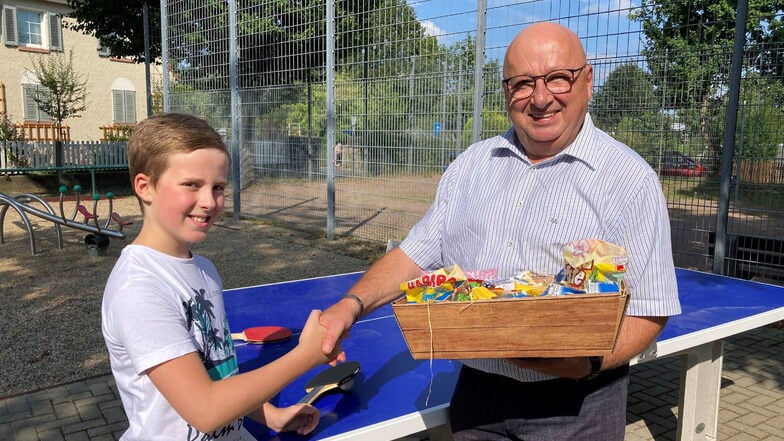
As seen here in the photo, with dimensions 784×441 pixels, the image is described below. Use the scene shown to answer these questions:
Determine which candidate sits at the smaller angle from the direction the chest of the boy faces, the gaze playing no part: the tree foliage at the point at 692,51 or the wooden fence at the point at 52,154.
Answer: the tree foliage

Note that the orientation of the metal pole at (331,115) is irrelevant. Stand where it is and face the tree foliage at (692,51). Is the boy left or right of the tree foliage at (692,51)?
right

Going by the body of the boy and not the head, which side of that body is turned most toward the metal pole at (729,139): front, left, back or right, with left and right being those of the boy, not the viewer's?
left

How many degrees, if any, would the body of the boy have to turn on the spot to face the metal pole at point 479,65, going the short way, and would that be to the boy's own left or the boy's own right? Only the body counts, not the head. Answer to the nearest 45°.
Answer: approximately 90° to the boy's own left

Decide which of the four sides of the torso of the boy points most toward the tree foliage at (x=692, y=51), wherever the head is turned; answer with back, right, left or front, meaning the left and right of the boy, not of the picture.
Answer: left

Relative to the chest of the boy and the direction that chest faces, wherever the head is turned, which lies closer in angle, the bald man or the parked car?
the bald man

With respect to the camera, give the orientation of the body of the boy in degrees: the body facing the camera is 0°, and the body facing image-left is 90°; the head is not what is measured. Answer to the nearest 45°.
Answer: approximately 315°

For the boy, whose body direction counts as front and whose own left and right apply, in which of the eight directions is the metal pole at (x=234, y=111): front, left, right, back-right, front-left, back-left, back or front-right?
back-left

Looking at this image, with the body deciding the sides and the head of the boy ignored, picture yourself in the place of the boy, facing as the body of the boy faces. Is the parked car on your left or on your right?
on your left

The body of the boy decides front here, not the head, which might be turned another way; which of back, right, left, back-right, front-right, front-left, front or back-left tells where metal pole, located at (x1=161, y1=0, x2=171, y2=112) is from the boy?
back-left

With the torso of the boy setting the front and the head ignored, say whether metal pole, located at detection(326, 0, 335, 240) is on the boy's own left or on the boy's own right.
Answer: on the boy's own left

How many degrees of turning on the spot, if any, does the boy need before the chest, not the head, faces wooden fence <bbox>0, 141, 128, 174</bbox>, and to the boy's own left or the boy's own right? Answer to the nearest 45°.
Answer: approximately 135° to the boy's own left
